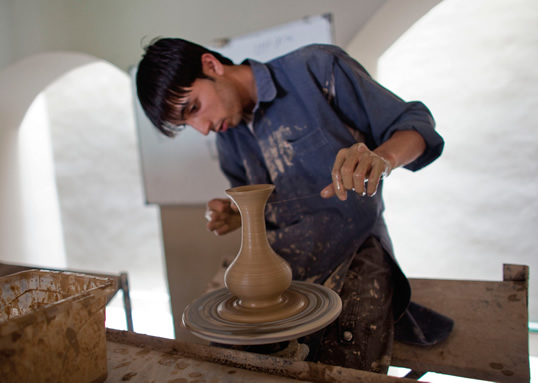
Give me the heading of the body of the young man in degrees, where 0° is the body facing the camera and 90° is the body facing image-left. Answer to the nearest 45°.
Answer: approximately 45°

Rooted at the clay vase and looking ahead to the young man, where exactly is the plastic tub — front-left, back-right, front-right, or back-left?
back-left

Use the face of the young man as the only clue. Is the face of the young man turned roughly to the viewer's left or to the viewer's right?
to the viewer's left

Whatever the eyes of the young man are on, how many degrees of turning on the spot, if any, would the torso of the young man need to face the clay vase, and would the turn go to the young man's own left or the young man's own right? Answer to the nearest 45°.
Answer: approximately 45° to the young man's own left

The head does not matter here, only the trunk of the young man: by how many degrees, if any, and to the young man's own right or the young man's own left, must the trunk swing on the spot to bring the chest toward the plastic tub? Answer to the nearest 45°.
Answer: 0° — they already face it
